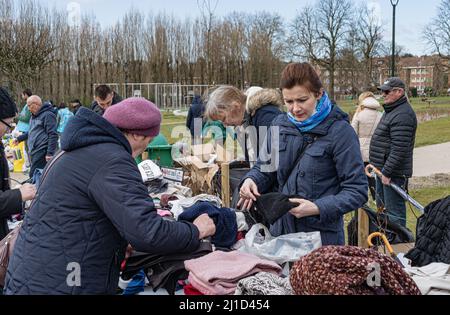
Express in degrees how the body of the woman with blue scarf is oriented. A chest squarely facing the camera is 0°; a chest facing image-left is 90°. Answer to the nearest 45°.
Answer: approximately 45°

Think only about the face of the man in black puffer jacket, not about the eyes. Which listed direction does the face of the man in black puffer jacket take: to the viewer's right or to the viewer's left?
to the viewer's left

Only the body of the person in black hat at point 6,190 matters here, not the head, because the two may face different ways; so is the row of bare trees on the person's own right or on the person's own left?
on the person's own left

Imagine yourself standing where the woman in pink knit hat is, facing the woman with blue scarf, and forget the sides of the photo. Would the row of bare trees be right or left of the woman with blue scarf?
left

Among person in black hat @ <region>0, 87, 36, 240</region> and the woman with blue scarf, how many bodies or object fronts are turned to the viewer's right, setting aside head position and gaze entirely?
1

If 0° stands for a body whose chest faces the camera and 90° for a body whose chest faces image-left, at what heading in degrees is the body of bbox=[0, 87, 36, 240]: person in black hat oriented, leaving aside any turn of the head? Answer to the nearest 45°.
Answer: approximately 270°

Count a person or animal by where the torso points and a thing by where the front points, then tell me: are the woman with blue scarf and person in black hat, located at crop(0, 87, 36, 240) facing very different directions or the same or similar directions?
very different directions
